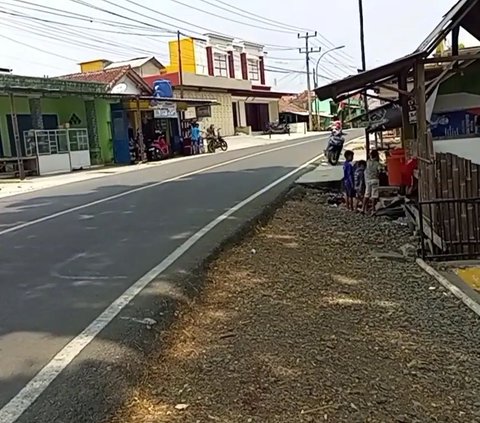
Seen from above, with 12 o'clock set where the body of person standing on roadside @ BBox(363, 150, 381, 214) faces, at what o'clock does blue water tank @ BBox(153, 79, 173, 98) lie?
The blue water tank is roughly at 11 o'clock from the person standing on roadside.

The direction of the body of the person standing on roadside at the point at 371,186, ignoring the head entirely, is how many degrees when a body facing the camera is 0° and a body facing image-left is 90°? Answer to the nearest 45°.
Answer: approximately 180°

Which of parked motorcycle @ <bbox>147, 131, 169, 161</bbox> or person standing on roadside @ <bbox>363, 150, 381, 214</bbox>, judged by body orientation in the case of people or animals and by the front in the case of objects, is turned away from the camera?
the person standing on roadside

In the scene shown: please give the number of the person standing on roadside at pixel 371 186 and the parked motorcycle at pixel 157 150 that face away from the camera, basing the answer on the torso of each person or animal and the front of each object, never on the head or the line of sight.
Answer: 1

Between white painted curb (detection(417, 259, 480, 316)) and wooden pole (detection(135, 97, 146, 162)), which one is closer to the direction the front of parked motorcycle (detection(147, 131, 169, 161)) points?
the white painted curb

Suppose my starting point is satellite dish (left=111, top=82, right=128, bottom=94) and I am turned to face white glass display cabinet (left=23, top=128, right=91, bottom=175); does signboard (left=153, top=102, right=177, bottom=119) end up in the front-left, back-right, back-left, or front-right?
back-left
